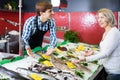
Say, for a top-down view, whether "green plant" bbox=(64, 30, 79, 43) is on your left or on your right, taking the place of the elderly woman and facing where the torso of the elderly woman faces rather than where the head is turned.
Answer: on your right

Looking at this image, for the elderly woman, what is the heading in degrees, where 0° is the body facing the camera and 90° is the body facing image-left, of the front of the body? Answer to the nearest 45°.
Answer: approximately 90°

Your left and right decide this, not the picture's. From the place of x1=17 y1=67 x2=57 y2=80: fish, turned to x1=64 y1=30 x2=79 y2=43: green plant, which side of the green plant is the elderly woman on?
right

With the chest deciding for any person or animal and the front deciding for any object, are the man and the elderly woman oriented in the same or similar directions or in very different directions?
very different directions

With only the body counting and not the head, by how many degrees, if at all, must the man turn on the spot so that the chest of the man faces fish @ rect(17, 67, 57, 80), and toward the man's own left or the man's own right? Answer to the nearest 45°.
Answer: approximately 45° to the man's own right

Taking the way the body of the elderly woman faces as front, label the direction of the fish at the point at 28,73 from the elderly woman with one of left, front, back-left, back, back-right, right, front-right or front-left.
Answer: front-left

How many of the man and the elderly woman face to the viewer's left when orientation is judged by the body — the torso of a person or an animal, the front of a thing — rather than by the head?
1

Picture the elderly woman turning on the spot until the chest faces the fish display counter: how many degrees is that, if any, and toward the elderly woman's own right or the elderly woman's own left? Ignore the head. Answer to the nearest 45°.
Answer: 0° — they already face it

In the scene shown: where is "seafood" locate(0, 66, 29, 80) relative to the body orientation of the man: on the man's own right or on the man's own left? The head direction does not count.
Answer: on the man's own right

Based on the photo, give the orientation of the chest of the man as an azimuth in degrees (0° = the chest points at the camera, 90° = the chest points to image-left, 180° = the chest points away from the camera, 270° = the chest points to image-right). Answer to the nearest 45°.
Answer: approximately 315°
